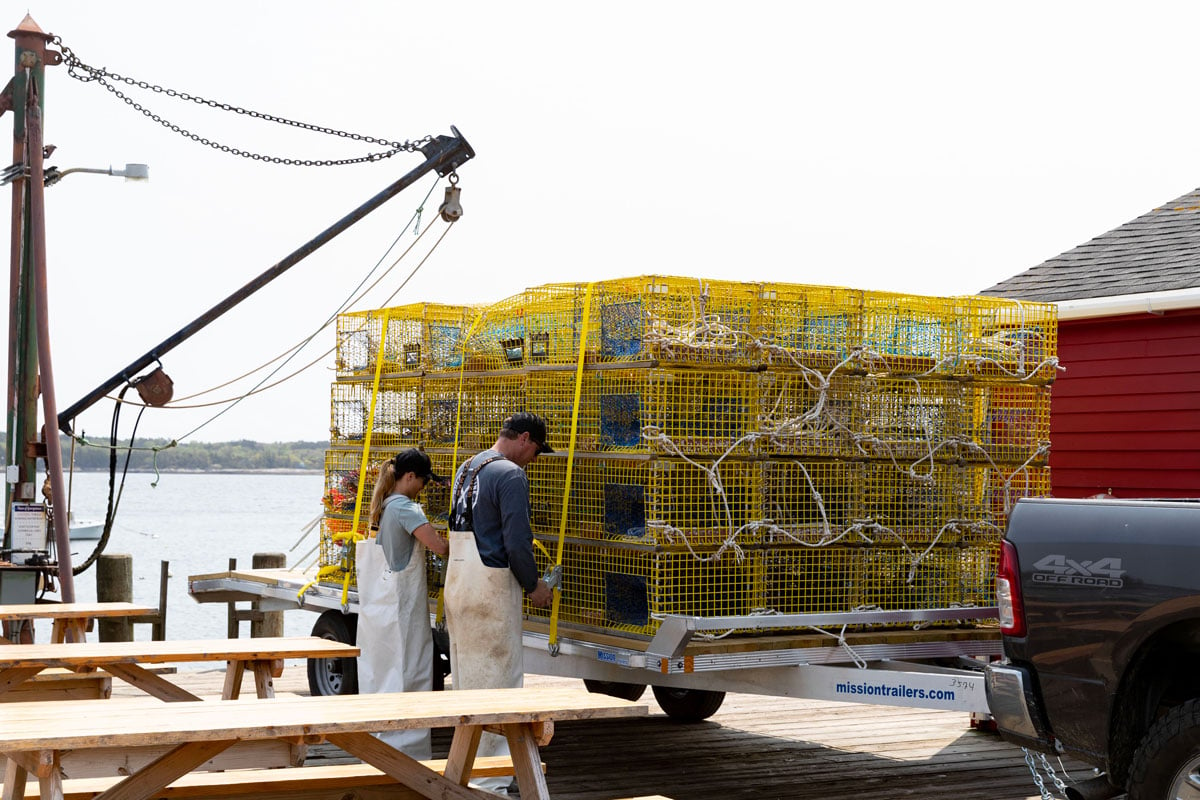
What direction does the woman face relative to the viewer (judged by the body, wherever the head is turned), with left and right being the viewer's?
facing to the right of the viewer

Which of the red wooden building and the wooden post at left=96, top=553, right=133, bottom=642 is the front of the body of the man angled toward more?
the red wooden building

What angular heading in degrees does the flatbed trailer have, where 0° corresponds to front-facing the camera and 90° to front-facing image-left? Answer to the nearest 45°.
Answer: approximately 315°

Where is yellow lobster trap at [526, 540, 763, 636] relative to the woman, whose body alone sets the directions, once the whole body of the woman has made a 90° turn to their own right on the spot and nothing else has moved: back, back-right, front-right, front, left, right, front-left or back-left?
front-left

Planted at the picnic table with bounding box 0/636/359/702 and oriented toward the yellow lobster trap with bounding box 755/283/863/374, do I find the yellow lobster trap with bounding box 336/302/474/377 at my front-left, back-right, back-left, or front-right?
front-left

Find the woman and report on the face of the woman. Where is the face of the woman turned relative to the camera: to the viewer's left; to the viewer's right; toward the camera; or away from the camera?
to the viewer's right

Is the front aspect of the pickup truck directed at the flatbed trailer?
no

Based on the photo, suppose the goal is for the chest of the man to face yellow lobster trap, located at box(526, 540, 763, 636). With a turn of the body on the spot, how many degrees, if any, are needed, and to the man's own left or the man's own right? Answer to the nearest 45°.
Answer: approximately 45° to the man's own right

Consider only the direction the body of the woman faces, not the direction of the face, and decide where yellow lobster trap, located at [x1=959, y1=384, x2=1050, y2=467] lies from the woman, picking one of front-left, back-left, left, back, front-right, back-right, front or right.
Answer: front

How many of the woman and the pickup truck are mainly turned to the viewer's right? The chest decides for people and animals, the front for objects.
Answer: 2

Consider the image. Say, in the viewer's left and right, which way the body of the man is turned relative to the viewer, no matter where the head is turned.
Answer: facing away from the viewer and to the right of the viewer

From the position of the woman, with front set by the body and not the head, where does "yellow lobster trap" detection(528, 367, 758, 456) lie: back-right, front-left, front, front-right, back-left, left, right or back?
front-right

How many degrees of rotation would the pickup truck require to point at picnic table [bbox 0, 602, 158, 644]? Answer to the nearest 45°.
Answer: approximately 180°

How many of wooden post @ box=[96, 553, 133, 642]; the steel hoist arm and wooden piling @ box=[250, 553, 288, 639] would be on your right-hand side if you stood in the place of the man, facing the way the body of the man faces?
0

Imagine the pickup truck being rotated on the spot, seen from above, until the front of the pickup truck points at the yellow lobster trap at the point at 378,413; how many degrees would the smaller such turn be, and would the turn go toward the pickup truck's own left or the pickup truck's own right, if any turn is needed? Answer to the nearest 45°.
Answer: approximately 135° to the pickup truck's own left
